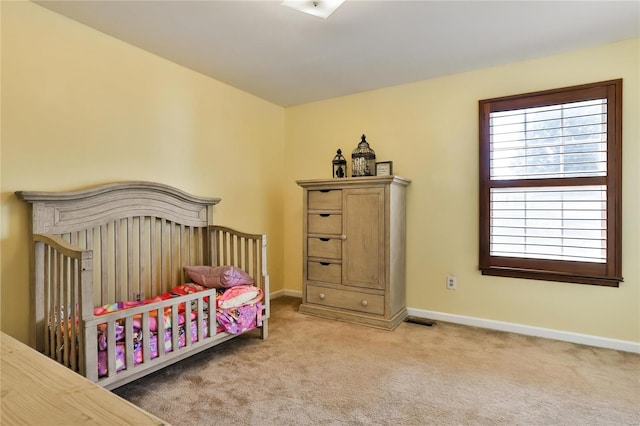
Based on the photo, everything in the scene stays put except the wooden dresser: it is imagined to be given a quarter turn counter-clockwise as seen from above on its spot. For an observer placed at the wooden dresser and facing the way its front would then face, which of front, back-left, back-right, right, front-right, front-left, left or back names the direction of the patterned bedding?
right

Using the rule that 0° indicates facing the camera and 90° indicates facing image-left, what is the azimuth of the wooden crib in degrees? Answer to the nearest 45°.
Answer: approximately 315°

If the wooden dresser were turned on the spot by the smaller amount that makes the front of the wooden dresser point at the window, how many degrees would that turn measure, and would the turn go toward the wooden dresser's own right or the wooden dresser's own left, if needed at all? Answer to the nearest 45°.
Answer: approximately 135° to the wooden dresser's own left

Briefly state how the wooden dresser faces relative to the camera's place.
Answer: facing the viewer and to the left of the viewer

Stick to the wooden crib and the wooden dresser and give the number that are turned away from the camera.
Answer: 0

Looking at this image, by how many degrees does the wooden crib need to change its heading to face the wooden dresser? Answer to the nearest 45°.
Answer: approximately 45° to its left
